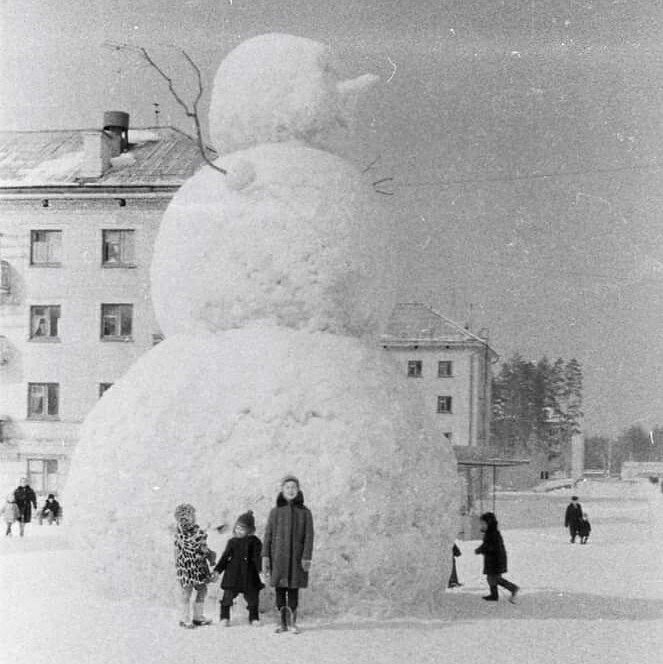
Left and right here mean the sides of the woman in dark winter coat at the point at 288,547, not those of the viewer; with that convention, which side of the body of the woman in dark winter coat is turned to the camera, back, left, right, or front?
front

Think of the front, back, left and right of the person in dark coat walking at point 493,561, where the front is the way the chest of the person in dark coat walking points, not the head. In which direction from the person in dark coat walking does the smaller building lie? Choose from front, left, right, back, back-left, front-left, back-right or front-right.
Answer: right

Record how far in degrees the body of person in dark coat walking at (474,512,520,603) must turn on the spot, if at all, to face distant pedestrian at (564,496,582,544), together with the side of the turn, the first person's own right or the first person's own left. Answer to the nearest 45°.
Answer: approximately 90° to the first person's own right

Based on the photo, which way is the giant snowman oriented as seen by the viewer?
to the viewer's right

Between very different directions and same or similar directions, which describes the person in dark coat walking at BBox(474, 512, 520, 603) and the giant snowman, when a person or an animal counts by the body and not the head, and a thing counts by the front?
very different directions

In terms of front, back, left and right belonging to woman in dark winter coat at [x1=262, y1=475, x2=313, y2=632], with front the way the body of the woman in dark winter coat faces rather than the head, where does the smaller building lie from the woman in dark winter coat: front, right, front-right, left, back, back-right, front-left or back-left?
back
